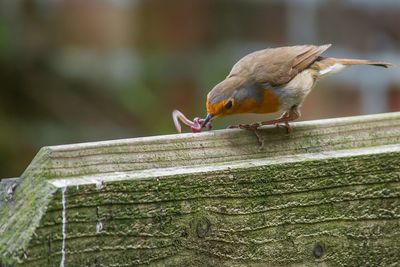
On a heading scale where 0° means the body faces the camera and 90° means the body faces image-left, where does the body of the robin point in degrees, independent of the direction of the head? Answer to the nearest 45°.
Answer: approximately 90°
